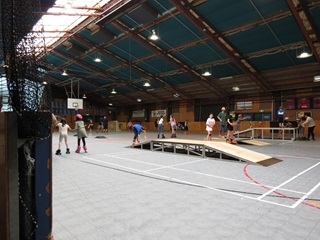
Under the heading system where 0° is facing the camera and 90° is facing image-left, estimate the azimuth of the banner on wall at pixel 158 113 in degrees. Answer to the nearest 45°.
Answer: approximately 0°

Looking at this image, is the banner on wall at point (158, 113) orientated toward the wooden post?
yes

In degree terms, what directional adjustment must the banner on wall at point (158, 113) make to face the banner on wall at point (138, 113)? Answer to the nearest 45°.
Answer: approximately 135° to its right

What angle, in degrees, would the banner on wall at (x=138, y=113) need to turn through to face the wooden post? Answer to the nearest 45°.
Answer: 0° — it already faces it

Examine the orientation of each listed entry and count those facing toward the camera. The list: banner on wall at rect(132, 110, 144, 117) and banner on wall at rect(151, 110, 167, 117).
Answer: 2

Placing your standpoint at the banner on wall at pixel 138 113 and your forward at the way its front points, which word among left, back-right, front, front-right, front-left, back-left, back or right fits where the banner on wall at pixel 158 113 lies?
front-left

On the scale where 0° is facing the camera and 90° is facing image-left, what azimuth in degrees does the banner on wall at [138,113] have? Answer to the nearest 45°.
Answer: approximately 0°

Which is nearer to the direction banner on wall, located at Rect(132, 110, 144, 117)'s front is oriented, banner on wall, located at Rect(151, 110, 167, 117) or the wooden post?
the wooden post
